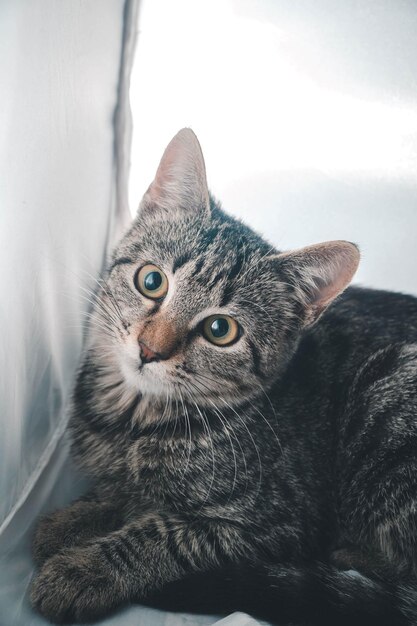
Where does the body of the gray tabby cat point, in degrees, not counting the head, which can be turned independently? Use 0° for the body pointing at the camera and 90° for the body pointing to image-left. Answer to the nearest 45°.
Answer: approximately 45°
